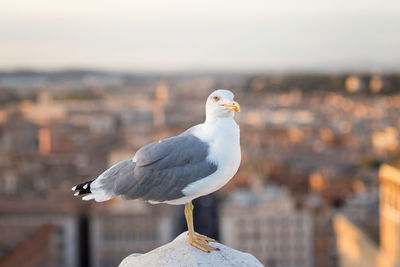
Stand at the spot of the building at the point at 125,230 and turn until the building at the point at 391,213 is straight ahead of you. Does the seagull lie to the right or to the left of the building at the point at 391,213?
right

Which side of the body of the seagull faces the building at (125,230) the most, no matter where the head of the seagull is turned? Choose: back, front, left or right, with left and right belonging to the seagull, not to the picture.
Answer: left

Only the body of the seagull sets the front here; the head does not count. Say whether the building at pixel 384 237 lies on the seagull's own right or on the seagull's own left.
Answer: on the seagull's own left

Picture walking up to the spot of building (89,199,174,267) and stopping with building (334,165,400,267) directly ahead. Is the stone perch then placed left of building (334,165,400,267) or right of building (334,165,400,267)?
right

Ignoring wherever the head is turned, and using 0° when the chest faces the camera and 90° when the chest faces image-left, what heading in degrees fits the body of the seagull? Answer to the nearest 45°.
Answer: approximately 270°
